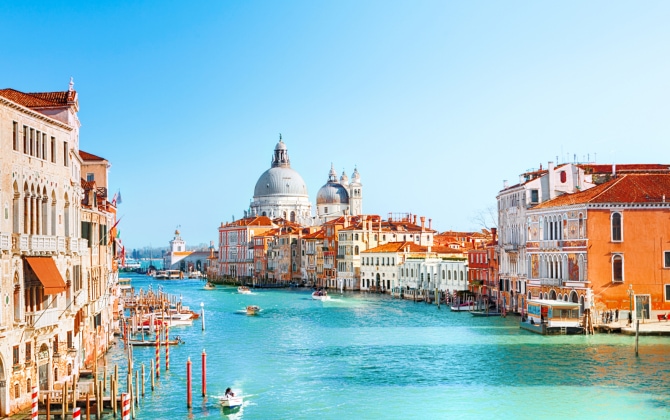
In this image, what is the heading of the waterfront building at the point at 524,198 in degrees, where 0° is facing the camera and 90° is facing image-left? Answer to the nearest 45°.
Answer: approximately 45°

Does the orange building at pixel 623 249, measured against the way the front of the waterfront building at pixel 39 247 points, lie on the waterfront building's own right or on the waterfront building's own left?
on the waterfront building's own left

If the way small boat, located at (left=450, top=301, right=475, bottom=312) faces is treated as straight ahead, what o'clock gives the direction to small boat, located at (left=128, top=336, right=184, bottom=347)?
small boat, located at (left=128, top=336, right=184, bottom=347) is roughly at 10 o'clock from small boat, located at (left=450, top=301, right=475, bottom=312).

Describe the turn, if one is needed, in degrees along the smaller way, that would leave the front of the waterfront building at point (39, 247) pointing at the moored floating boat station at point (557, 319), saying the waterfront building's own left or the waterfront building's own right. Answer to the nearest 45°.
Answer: approximately 90° to the waterfront building's own left
